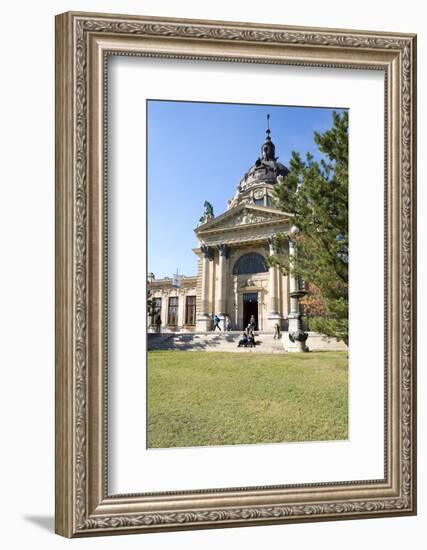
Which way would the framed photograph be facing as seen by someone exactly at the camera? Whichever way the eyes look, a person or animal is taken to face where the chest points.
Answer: facing the viewer and to the right of the viewer
